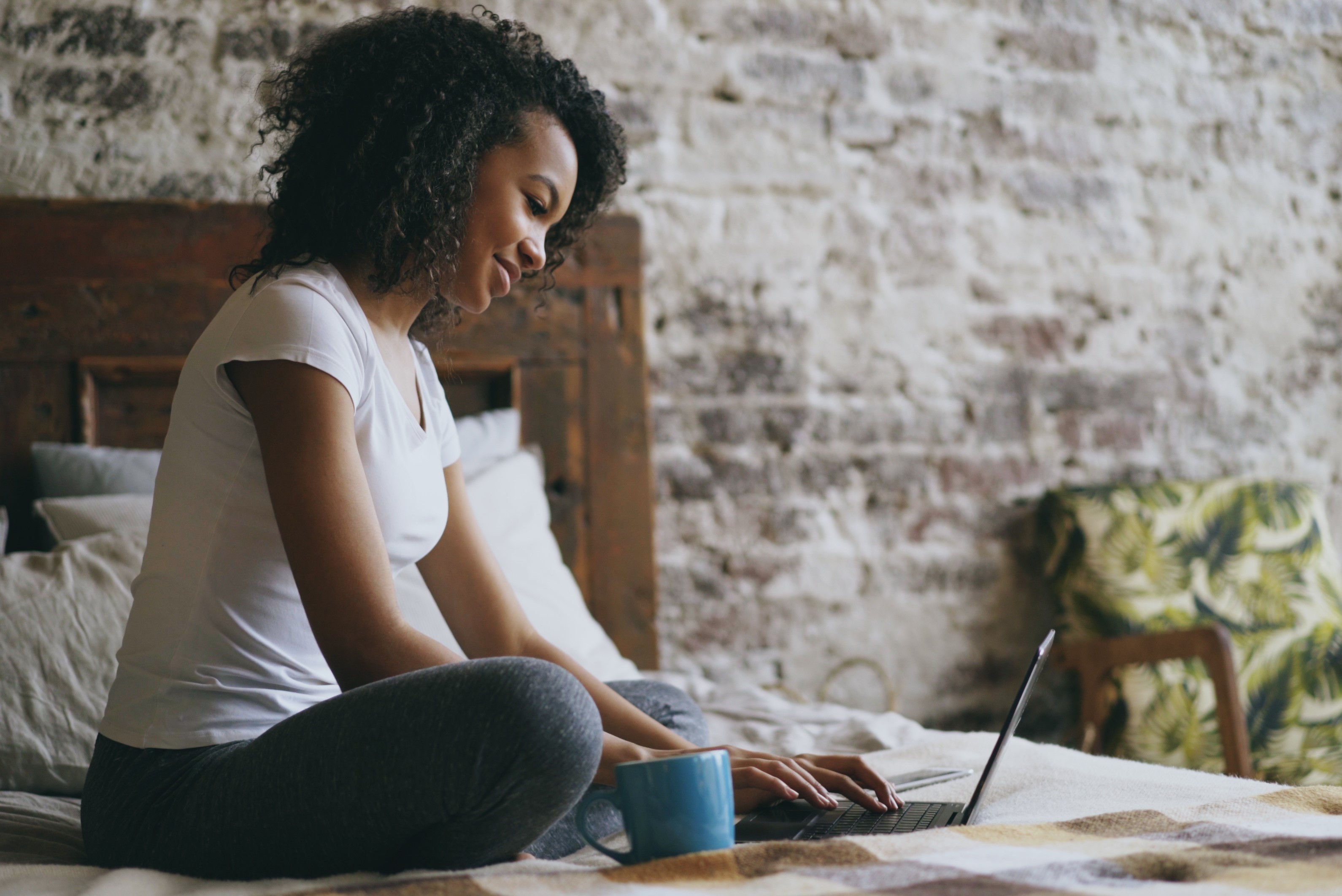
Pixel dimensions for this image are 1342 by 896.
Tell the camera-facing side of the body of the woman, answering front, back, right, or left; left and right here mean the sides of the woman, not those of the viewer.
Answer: right

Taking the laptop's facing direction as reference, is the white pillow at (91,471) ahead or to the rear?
ahead

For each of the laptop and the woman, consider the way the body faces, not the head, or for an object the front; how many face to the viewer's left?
1

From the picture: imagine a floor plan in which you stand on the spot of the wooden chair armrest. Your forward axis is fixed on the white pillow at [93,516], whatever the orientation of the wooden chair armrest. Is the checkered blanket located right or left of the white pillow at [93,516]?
left

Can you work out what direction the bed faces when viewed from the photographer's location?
facing the viewer and to the right of the viewer

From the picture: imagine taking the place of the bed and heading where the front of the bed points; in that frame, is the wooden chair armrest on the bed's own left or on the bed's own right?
on the bed's own left

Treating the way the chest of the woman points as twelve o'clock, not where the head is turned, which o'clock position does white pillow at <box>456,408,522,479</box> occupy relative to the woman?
The white pillow is roughly at 9 o'clock from the woman.

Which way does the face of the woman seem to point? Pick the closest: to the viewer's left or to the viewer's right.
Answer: to the viewer's right

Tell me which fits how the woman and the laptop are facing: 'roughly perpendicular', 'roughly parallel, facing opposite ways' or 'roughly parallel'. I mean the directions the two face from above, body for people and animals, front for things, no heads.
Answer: roughly parallel, facing opposite ways

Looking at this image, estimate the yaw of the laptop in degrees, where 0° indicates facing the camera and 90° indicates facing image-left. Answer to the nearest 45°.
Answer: approximately 90°
